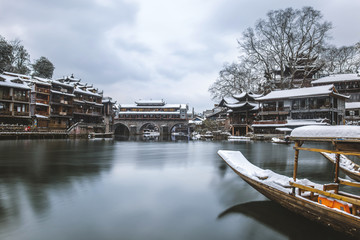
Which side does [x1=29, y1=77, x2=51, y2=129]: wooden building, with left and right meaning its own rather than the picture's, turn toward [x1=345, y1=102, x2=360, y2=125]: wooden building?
front

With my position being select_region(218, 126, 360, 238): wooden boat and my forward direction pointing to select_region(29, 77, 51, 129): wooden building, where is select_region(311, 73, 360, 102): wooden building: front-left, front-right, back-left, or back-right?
front-right

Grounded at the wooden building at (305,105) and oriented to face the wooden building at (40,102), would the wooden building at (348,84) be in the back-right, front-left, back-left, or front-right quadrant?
back-right

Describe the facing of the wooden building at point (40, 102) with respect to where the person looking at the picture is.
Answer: facing the viewer and to the right of the viewer

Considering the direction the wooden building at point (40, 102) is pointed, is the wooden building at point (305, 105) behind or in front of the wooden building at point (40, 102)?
in front

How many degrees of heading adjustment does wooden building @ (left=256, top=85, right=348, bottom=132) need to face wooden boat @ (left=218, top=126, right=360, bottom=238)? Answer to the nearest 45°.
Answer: approximately 45° to its left

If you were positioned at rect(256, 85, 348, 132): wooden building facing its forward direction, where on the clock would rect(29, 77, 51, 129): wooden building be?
rect(29, 77, 51, 129): wooden building is roughly at 1 o'clock from rect(256, 85, 348, 132): wooden building.

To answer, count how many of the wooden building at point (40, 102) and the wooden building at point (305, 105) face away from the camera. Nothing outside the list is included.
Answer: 0

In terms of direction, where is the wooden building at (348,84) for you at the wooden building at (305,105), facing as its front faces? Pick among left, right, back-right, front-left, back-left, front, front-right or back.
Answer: back

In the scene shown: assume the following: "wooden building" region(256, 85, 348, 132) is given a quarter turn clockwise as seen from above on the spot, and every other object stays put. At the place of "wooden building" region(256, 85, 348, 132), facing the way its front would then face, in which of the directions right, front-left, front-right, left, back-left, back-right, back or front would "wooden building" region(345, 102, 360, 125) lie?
back

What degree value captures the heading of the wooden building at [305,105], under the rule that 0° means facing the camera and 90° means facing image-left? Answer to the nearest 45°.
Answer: approximately 45°

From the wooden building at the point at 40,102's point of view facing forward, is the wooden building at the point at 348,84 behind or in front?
in front
